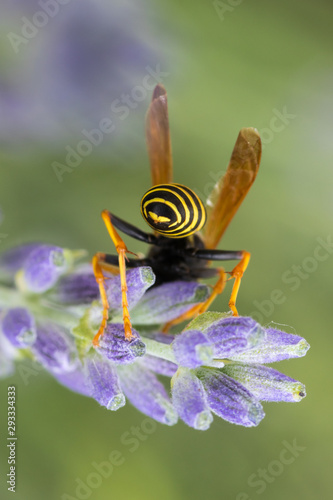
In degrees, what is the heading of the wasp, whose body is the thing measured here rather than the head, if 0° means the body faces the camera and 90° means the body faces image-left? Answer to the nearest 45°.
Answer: approximately 180°

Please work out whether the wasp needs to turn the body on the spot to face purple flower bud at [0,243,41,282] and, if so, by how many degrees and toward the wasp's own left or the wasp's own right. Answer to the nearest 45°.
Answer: approximately 45° to the wasp's own left
